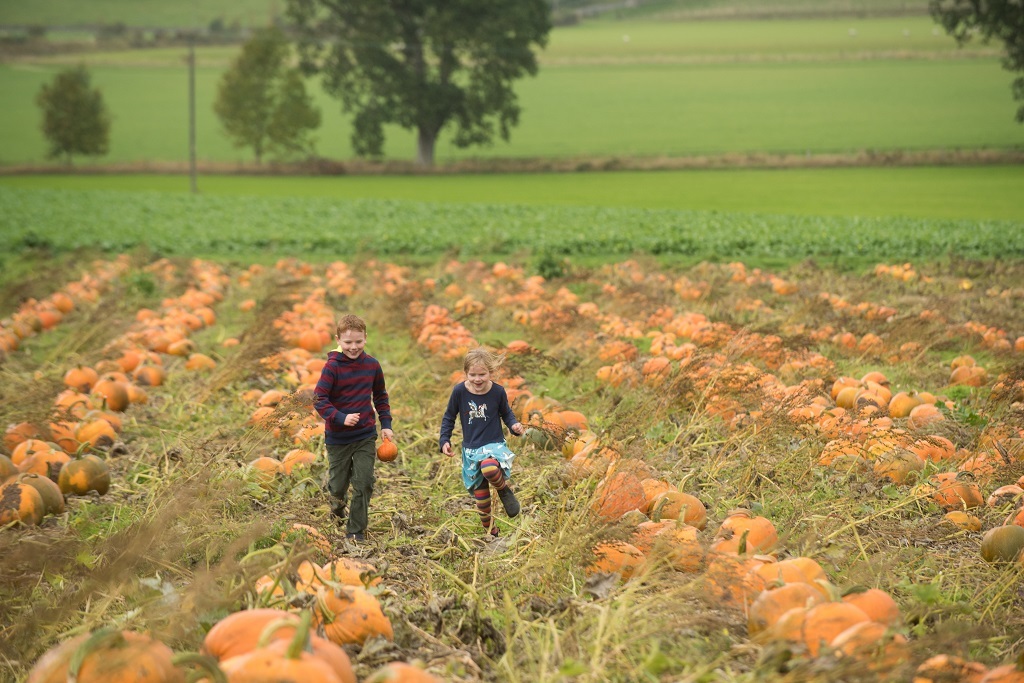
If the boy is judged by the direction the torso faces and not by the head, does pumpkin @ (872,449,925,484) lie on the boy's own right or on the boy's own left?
on the boy's own left

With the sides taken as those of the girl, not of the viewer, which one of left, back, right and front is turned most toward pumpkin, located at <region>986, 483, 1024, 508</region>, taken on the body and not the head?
left

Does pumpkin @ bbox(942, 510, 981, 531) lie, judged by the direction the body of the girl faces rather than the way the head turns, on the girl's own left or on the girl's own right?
on the girl's own left

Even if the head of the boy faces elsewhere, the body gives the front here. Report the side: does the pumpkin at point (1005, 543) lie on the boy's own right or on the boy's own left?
on the boy's own left

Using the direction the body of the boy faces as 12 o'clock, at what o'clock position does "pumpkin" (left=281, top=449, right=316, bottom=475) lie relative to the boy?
The pumpkin is roughly at 5 o'clock from the boy.

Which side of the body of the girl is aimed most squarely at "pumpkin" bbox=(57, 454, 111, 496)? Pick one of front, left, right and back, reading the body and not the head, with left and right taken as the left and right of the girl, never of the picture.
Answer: right

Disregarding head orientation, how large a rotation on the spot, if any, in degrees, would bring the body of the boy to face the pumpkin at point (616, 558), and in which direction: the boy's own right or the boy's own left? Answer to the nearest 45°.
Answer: approximately 45° to the boy's own left

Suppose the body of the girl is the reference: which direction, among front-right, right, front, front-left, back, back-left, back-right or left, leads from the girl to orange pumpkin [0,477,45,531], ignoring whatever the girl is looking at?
right

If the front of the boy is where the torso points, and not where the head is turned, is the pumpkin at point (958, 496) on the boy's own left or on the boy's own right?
on the boy's own left

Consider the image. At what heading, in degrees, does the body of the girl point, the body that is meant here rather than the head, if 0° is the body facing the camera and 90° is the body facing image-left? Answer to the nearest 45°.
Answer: approximately 0°

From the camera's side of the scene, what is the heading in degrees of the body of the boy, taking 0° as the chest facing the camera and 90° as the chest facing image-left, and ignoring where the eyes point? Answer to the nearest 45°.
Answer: approximately 0°

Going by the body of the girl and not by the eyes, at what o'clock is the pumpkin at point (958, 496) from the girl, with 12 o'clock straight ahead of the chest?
The pumpkin is roughly at 9 o'clock from the girl.

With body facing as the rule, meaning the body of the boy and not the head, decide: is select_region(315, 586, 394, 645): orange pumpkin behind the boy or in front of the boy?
in front

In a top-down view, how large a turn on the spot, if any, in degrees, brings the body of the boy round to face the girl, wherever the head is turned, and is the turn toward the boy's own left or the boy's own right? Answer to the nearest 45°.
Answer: approximately 90° to the boy's own left
